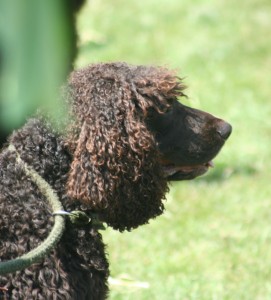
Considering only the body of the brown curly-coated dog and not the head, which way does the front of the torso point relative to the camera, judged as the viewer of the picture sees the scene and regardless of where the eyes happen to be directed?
to the viewer's right
